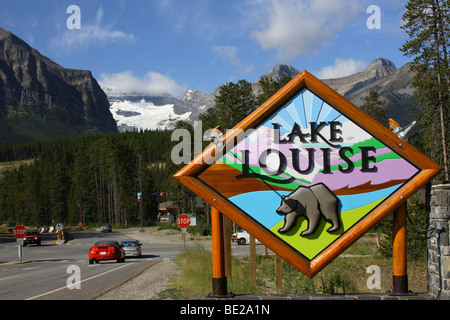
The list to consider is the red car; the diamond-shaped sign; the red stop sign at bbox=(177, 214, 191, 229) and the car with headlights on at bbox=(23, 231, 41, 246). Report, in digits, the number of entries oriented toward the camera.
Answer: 3

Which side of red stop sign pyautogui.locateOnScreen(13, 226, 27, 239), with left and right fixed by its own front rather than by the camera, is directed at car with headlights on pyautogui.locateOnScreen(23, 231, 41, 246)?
back
